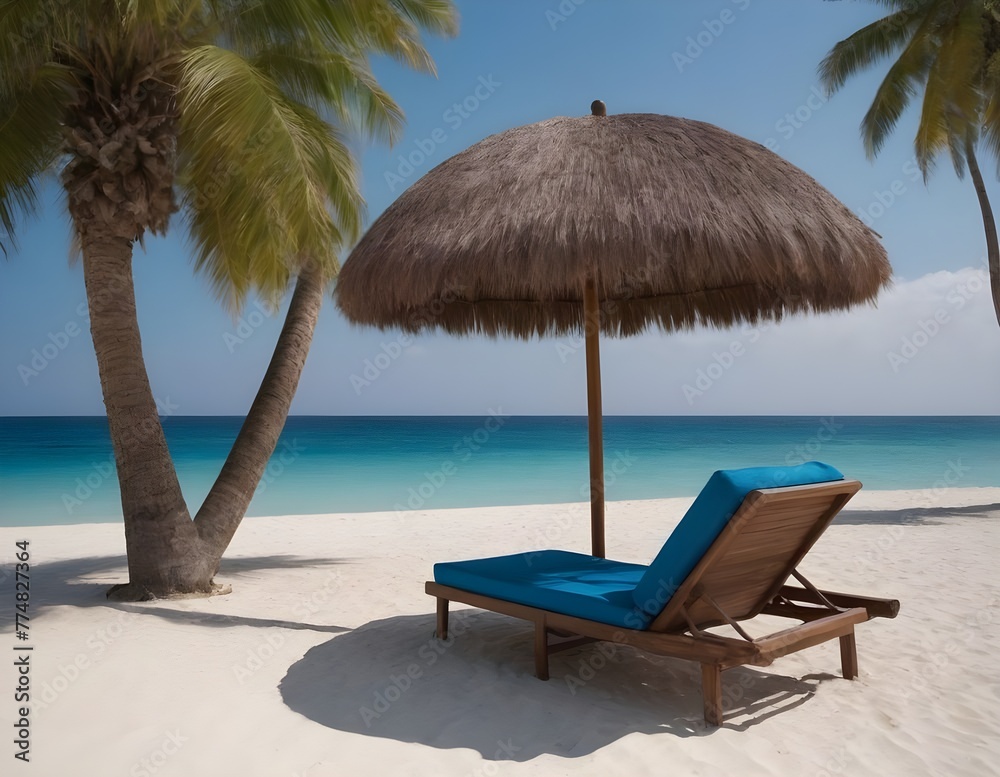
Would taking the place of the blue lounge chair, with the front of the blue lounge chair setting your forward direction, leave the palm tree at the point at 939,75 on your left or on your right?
on your right

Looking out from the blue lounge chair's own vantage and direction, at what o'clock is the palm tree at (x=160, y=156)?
The palm tree is roughly at 11 o'clock from the blue lounge chair.

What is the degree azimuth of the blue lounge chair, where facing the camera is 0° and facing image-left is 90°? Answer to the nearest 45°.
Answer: approximately 135°
